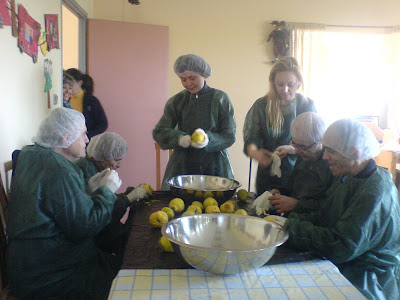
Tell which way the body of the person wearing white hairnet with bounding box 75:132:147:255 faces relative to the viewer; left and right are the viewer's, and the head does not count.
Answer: facing to the right of the viewer

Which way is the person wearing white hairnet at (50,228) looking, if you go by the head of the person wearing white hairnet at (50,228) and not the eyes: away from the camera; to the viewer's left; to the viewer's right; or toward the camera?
to the viewer's right

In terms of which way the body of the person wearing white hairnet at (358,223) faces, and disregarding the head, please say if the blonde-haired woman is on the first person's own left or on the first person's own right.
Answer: on the first person's own right

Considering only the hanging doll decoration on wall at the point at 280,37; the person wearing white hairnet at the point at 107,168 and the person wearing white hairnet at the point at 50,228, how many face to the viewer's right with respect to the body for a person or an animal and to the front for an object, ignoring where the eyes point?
2

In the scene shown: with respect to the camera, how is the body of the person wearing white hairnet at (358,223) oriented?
to the viewer's left

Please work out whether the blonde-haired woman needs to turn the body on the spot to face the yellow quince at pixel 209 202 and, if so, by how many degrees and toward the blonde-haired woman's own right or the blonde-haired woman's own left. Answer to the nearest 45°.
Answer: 0° — they already face it

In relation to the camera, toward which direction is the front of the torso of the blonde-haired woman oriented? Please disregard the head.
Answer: toward the camera

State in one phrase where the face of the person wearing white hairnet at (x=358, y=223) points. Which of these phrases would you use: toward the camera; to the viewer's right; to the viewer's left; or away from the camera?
to the viewer's left

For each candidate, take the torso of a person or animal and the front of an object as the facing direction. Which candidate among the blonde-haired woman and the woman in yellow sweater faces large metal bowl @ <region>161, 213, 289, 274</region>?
the blonde-haired woman

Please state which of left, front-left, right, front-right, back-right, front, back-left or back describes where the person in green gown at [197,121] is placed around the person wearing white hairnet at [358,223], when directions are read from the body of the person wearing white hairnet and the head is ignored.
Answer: front-right

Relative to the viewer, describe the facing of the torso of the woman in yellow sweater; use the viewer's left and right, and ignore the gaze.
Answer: facing to the left of the viewer

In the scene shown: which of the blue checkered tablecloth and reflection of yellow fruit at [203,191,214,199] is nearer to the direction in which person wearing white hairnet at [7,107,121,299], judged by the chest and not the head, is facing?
the reflection of yellow fruit

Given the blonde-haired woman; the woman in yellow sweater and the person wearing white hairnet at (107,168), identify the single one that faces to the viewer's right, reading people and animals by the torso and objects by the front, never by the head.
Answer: the person wearing white hairnet

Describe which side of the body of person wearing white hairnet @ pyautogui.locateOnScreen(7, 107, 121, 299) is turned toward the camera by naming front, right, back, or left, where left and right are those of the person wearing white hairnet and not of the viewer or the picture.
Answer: right

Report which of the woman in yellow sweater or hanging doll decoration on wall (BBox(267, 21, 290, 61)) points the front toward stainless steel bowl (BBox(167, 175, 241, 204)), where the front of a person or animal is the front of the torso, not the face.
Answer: the hanging doll decoration on wall

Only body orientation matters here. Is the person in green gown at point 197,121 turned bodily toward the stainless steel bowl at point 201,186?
yes

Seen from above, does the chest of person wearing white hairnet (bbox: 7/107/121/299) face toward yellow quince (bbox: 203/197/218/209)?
yes
